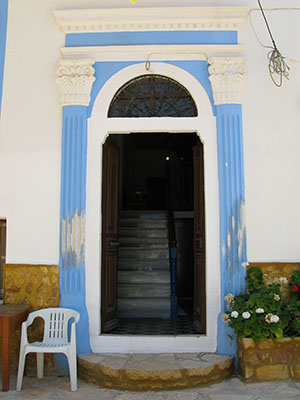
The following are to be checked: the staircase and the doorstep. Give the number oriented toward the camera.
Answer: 2

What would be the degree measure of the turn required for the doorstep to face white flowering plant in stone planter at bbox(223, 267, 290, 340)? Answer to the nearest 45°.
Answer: approximately 90° to its left

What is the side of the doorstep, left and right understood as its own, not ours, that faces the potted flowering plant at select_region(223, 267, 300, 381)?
left

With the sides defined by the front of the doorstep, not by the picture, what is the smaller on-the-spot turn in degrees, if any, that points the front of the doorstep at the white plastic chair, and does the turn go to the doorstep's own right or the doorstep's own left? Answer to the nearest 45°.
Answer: approximately 90° to the doorstep's own right

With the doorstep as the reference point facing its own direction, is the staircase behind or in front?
behind

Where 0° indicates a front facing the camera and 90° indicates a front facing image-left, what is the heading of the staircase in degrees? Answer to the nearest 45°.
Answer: approximately 0°
